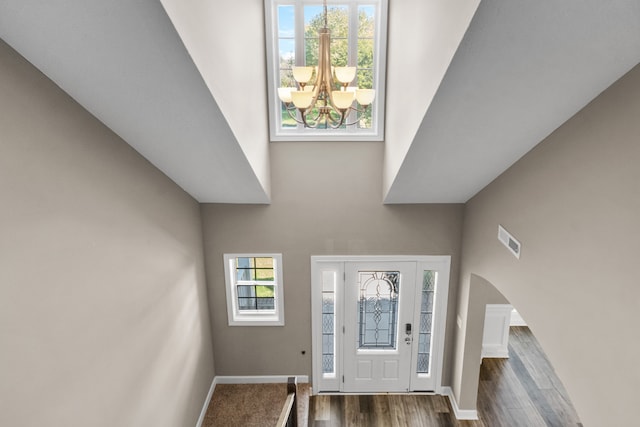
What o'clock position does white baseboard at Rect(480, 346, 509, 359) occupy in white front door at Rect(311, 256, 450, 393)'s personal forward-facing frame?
The white baseboard is roughly at 8 o'clock from the white front door.

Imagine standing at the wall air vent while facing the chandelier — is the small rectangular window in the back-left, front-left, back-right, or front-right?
front-right

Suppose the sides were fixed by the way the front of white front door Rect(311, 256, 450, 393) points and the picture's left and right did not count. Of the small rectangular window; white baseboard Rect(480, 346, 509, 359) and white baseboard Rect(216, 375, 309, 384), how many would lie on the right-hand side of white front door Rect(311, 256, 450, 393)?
2

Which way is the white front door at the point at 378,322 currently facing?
toward the camera

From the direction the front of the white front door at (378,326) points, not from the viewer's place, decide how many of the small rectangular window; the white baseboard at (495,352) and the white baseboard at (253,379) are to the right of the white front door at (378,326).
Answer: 2

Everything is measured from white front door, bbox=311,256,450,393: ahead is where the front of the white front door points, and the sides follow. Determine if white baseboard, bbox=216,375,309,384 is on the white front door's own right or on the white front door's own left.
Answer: on the white front door's own right
